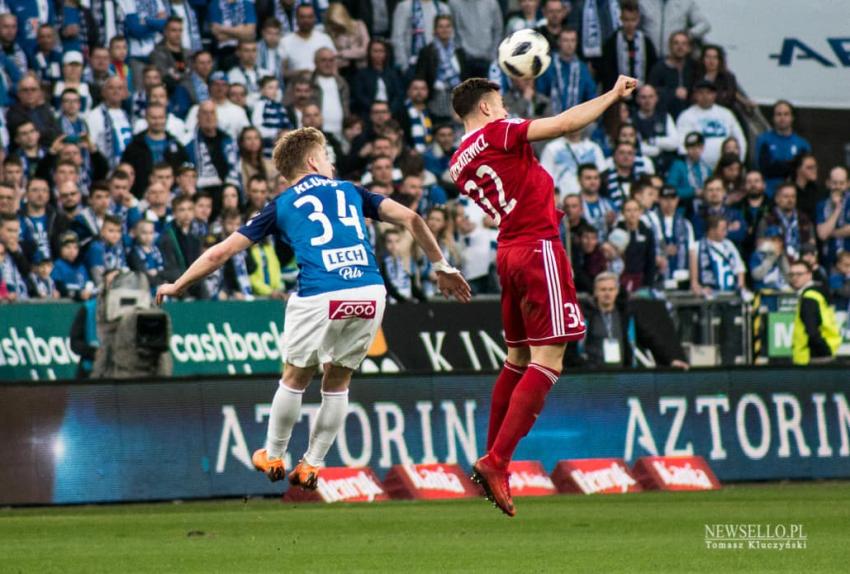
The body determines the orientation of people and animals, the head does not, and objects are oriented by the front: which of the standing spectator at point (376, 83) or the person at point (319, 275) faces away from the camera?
the person

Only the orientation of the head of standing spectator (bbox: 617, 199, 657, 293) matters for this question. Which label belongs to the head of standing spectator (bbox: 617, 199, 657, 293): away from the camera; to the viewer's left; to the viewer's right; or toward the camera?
toward the camera

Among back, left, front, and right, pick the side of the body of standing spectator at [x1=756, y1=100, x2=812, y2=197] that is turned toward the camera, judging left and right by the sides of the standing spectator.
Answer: front

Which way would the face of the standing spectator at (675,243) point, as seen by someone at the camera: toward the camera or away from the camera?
toward the camera

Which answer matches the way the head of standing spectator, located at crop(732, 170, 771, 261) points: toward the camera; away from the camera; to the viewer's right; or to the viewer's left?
toward the camera

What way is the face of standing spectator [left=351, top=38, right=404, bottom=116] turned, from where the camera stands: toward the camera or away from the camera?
toward the camera

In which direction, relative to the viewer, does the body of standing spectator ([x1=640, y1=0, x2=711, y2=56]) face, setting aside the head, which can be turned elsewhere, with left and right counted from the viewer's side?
facing the viewer

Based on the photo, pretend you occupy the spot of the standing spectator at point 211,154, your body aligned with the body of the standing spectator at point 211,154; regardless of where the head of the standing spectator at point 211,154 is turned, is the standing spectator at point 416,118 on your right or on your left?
on your left

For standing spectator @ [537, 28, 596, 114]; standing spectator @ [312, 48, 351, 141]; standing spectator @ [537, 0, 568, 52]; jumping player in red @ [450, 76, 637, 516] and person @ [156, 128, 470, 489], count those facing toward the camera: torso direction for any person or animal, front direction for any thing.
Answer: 3

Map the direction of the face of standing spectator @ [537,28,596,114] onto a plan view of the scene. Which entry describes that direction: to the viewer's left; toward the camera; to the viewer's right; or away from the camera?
toward the camera

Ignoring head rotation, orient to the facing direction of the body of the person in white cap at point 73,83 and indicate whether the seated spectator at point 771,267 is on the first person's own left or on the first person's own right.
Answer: on the first person's own left

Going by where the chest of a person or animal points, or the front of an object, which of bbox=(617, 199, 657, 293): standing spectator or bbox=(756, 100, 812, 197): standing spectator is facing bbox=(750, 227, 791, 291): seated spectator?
bbox=(756, 100, 812, 197): standing spectator

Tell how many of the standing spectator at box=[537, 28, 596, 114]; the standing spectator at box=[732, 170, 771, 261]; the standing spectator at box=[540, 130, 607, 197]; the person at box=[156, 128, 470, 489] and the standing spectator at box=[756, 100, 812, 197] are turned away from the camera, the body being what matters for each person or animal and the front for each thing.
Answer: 1

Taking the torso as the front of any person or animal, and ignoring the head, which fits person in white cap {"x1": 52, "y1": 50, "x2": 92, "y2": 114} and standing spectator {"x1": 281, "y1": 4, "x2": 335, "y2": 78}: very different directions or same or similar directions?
same or similar directions

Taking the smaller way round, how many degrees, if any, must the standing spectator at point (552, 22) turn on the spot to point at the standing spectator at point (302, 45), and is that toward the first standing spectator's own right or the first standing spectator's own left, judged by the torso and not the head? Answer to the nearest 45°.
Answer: approximately 45° to the first standing spectator's own right

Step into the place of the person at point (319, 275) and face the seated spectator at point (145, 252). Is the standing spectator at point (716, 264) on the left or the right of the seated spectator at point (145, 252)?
right

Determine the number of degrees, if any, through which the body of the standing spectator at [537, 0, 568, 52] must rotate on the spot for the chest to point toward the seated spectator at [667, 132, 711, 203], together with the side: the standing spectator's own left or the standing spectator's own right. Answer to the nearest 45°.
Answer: approximately 45° to the standing spectator's own left

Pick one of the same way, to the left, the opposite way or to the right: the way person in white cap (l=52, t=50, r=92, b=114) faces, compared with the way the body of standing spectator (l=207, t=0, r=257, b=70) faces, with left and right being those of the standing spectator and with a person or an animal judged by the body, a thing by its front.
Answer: the same way
